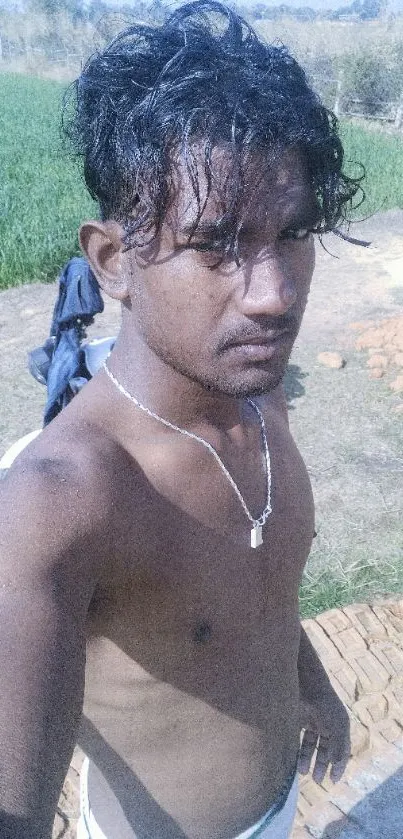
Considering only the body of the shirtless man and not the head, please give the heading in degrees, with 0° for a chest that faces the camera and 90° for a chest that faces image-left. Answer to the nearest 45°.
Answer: approximately 315°

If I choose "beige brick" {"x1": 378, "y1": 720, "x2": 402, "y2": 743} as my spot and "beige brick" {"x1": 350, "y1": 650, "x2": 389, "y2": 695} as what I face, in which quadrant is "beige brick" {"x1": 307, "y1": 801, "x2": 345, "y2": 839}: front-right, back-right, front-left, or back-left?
back-left

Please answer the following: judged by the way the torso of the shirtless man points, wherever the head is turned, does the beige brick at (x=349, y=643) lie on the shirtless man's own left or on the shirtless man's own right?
on the shirtless man's own left
